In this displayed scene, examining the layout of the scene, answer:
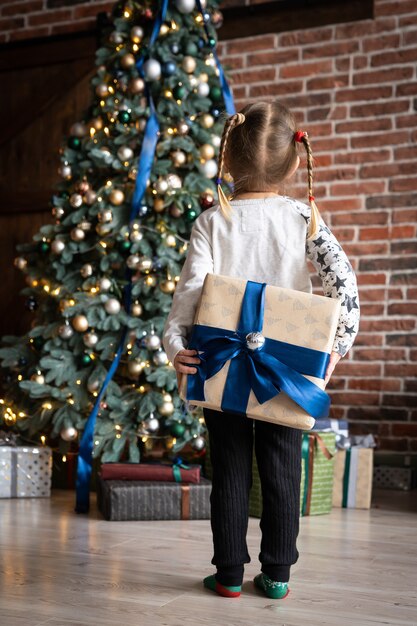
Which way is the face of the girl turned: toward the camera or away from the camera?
away from the camera

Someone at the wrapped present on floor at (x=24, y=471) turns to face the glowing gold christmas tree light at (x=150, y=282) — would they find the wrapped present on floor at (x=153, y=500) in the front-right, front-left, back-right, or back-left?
front-right

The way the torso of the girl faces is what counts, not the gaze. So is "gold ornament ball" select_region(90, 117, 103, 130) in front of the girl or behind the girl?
in front

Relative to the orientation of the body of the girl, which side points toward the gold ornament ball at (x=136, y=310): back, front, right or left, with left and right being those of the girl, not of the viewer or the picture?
front

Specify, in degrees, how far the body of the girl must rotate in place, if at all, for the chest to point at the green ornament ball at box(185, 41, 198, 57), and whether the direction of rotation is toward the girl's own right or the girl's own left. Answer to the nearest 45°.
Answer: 0° — they already face it

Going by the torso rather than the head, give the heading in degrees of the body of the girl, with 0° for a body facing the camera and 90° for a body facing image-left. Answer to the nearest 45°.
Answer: approximately 180°

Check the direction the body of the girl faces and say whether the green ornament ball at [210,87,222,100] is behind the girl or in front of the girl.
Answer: in front

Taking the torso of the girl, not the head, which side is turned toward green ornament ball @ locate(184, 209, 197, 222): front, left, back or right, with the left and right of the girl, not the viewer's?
front

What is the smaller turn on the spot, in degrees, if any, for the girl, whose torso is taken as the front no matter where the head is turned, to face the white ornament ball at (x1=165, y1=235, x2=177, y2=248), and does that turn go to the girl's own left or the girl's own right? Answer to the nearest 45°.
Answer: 0° — they already face it

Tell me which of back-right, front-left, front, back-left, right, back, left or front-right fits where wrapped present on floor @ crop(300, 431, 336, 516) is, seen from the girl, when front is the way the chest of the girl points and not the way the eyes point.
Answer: front
